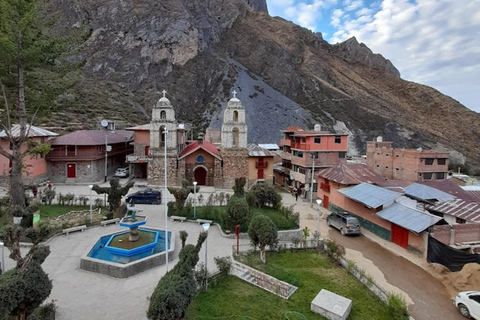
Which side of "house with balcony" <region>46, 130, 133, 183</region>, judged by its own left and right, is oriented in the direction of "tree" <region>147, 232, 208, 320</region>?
front

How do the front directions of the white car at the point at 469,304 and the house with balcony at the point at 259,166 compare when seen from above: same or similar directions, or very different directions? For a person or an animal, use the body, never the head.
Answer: very different directions

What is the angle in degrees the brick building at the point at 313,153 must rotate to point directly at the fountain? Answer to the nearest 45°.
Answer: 0° — it already faces it

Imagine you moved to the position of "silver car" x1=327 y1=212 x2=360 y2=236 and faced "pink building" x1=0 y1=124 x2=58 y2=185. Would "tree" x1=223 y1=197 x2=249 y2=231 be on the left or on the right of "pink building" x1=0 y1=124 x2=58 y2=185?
left

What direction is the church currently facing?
toward the camera

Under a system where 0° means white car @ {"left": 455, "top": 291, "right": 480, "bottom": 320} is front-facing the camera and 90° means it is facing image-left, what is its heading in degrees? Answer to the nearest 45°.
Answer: approximately 135°

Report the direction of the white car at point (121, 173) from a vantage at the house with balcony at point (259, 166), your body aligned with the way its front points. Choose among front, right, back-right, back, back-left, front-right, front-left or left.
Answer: right

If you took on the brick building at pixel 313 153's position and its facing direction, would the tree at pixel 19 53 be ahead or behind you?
ahead

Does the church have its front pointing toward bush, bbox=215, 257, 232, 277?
yes

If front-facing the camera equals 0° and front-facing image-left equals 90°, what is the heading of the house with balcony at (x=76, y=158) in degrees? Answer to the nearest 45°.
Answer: approximately 0°

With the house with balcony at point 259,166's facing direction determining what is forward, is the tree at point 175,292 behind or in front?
in front

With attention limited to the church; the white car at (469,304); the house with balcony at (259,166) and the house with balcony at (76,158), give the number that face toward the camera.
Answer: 3

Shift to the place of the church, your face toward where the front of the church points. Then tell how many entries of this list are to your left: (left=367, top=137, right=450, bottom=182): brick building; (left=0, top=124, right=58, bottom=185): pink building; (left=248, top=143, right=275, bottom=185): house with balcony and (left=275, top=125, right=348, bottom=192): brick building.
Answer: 3

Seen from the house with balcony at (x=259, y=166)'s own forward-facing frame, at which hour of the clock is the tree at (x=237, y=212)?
The tree is roughly at 12 o'clock from the house with balcony.
